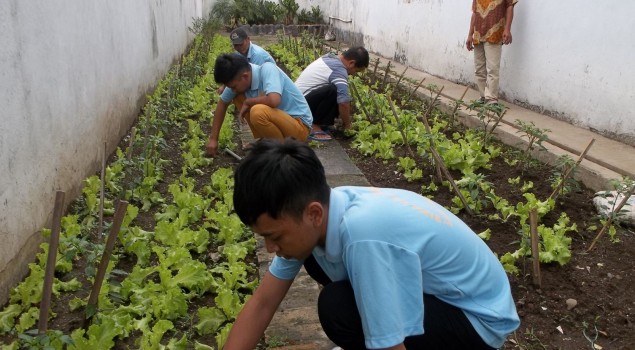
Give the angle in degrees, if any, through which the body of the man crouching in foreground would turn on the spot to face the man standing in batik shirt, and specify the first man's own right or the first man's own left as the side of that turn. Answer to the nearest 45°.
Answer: approximately 90° to the first man's own right

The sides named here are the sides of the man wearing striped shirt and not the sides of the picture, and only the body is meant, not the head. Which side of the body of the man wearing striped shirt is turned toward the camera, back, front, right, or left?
right

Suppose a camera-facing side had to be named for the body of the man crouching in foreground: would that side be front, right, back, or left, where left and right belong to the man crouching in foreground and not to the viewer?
left

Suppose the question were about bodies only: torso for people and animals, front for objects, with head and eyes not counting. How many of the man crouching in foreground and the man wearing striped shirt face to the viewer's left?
1

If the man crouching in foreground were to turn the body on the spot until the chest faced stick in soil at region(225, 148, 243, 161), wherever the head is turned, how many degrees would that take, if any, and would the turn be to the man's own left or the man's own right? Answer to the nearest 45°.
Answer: approximately 90° to the man's own right

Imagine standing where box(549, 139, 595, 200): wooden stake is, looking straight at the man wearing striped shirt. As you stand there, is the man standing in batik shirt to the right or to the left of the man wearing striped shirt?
right

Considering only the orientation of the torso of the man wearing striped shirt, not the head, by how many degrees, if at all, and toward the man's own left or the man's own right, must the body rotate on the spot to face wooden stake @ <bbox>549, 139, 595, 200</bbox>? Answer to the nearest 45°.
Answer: approximately 45° to the man's own right

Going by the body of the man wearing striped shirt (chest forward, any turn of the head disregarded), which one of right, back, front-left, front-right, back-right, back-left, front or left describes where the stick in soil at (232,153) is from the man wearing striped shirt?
back-right

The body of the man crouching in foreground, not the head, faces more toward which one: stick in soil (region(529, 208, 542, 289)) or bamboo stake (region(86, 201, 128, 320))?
the bamboo stake

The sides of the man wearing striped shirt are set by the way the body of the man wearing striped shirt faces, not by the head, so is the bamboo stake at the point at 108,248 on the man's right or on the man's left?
on the man's right

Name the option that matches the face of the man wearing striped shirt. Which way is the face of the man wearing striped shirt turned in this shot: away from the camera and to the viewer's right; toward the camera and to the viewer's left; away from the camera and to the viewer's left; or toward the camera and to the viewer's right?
away from the camera and to the viewer's right

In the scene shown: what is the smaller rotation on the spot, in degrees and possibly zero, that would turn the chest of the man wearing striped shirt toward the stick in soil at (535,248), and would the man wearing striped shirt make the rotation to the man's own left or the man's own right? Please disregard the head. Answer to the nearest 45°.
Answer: approximately 90° to the man's own right

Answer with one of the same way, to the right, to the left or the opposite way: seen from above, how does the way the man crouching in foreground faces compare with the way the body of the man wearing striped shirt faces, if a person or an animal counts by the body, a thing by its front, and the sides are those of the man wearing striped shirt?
the opposite way

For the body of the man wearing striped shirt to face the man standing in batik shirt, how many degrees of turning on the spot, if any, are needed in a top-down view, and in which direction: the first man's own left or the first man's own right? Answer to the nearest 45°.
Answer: approximately 45° to the first man's own left
